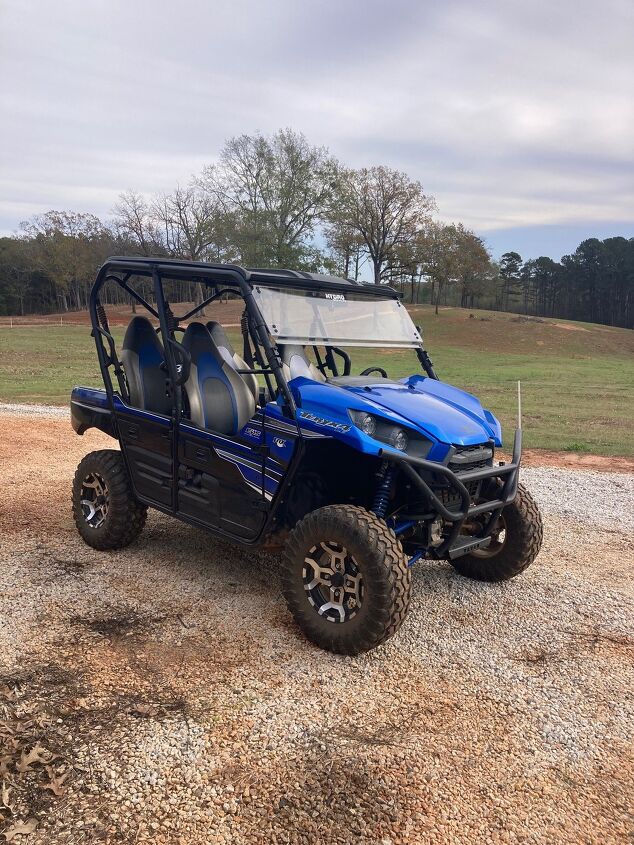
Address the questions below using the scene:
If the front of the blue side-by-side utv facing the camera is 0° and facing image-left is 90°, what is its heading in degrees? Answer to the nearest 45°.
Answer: approximately 315°
